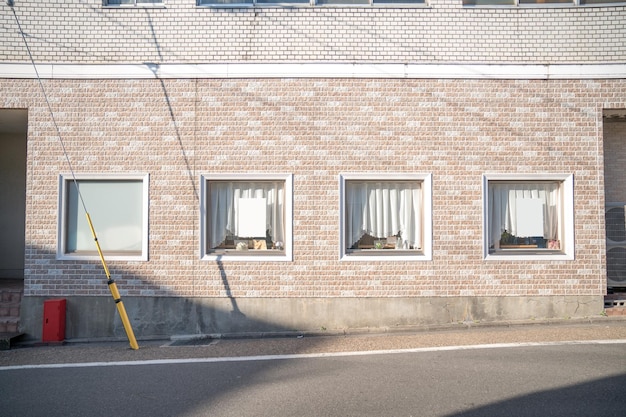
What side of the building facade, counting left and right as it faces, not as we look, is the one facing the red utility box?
right

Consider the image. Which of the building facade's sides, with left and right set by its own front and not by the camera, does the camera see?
front
